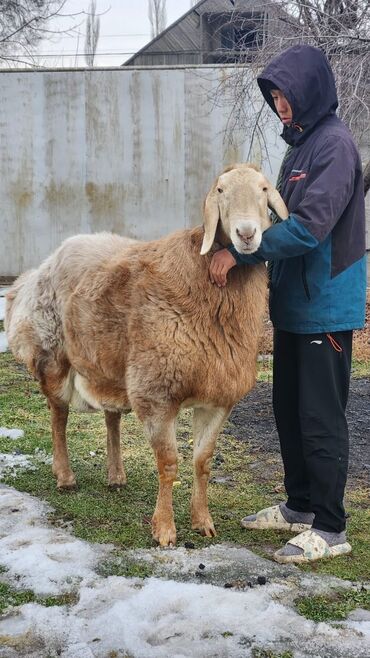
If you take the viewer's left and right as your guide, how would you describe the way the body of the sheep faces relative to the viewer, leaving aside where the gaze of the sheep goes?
facing the viewer and to the right of the viewer

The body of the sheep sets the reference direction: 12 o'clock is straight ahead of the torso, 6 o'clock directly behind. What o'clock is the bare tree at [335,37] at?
The bare tree is roughly at 8 o'clock from the sheep.

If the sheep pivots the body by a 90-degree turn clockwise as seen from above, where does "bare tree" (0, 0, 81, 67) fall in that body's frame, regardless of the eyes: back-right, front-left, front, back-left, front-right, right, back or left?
back-right
